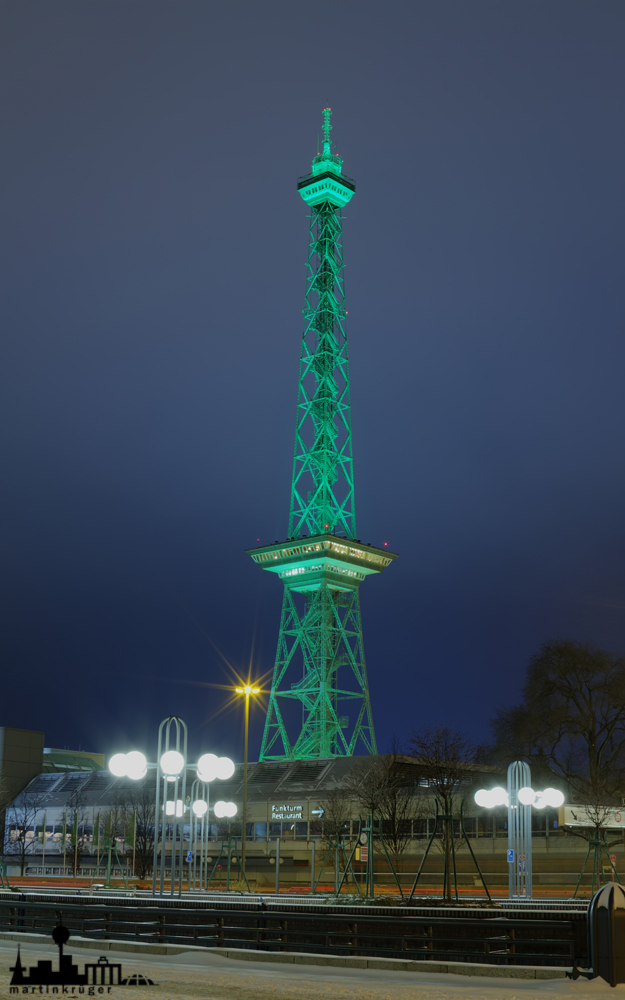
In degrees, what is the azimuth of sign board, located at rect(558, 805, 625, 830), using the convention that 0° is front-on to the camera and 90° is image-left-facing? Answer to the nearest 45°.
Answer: approximately 0°
